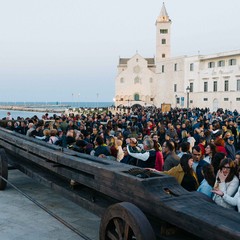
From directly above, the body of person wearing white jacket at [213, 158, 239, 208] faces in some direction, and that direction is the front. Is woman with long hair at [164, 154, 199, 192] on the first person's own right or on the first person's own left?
on the first person's own right

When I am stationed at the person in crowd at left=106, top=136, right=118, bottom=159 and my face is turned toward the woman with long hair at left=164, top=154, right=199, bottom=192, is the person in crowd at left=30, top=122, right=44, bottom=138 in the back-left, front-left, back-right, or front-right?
back-right

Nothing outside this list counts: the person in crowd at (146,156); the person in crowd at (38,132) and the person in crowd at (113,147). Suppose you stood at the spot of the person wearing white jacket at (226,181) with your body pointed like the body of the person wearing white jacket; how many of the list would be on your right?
3

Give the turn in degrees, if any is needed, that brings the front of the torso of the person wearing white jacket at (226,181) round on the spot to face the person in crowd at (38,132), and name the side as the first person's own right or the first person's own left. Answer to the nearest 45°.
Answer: approximately 90° to the first person's own right

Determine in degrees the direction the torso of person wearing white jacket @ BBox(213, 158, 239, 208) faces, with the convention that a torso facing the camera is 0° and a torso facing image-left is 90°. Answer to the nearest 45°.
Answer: approximately 45°

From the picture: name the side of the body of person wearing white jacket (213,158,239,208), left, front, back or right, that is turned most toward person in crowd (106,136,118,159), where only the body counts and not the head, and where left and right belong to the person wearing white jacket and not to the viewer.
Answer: right

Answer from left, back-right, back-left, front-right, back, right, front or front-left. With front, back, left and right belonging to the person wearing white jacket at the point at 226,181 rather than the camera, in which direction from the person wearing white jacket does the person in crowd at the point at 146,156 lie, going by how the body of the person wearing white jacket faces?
right
